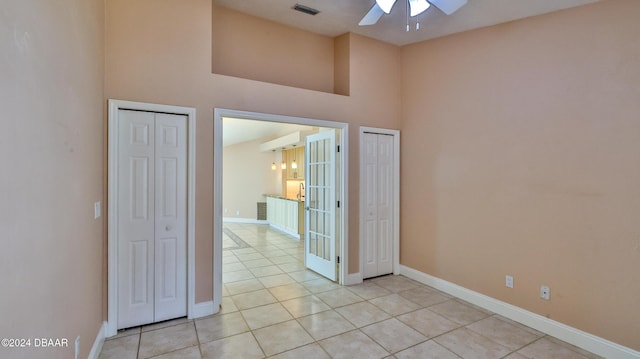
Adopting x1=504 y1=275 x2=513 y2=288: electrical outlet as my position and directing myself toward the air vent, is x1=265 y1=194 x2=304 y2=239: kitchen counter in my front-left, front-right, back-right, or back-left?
front-right

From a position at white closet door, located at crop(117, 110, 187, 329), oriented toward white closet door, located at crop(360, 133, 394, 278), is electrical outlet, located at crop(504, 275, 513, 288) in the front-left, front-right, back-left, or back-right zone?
front-right

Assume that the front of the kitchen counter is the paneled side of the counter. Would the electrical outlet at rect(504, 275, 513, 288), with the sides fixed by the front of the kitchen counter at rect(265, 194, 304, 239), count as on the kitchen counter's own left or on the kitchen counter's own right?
on the kitchen counter's own left

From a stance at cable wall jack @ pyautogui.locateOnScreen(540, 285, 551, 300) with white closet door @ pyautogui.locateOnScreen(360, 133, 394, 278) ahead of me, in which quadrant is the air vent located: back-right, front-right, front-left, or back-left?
front-left

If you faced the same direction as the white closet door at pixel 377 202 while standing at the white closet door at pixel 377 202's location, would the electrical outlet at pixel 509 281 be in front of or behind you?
in front

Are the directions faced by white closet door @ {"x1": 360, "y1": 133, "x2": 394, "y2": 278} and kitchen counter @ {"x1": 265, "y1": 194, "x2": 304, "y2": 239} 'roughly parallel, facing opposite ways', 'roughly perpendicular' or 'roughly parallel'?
roughly perpendicular

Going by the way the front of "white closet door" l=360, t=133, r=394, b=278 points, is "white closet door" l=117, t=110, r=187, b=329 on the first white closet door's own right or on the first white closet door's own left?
on the first white closet door's own right
